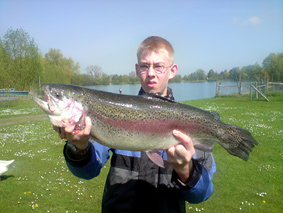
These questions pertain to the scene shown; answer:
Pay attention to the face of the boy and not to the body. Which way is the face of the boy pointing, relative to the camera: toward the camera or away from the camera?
toward the camera

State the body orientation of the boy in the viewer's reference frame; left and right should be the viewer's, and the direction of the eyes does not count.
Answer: facing the viewer
